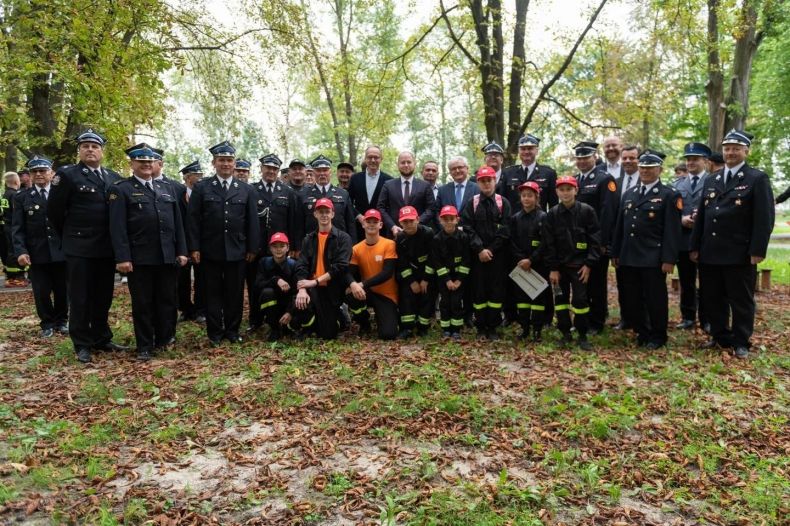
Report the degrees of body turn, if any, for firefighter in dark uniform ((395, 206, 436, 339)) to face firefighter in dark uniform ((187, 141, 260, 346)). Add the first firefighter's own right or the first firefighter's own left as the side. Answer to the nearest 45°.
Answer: approximately 90° to the first firefighter's own right

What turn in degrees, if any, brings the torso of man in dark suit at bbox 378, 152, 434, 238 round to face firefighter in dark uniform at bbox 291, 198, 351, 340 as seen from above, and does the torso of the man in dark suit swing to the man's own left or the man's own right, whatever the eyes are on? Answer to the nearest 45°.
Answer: approximately 45° to the man's own right

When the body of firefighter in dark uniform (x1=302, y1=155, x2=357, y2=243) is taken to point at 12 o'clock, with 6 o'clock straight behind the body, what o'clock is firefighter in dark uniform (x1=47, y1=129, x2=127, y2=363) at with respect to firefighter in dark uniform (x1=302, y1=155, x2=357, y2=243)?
firefighter in dark uniform (x1=47, y1=129, x2=127, y2=363) is roughly at 2 o'clock from firefighter in dark uniform (x1=302, y1=155, x2=357, y2=243).

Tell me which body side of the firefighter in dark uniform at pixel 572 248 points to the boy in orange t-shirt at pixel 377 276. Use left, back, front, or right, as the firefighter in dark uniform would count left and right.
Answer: right

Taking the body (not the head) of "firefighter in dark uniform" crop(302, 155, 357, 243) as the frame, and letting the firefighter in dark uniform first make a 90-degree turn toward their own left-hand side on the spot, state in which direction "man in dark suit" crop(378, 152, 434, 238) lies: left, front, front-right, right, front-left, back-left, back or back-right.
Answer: front

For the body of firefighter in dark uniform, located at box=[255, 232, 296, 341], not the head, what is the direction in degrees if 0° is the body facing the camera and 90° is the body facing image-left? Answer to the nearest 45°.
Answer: approximately 0°

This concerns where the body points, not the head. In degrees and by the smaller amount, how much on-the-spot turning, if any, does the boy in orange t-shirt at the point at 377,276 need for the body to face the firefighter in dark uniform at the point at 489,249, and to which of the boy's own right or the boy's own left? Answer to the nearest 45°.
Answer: approximately 90° to the boy's own left

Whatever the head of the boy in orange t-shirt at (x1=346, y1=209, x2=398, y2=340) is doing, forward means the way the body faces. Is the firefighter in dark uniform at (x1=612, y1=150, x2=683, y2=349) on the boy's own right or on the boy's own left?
on the boy's own left

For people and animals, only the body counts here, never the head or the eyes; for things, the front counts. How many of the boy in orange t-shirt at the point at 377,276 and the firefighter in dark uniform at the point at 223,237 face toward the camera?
2

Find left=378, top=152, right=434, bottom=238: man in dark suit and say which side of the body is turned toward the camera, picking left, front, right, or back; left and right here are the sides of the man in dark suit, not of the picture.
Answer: front

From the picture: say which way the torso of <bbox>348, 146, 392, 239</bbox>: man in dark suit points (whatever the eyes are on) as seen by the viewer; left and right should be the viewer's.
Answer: facing the viewer

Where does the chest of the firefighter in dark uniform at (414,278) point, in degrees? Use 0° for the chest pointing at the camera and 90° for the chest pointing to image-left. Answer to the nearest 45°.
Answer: approximately 0°

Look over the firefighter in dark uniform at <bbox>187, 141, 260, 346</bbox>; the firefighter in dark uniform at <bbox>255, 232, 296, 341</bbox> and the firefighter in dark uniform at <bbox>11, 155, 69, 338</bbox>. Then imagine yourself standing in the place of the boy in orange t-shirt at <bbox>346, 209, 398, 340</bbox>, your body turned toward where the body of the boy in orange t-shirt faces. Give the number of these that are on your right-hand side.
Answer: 3
